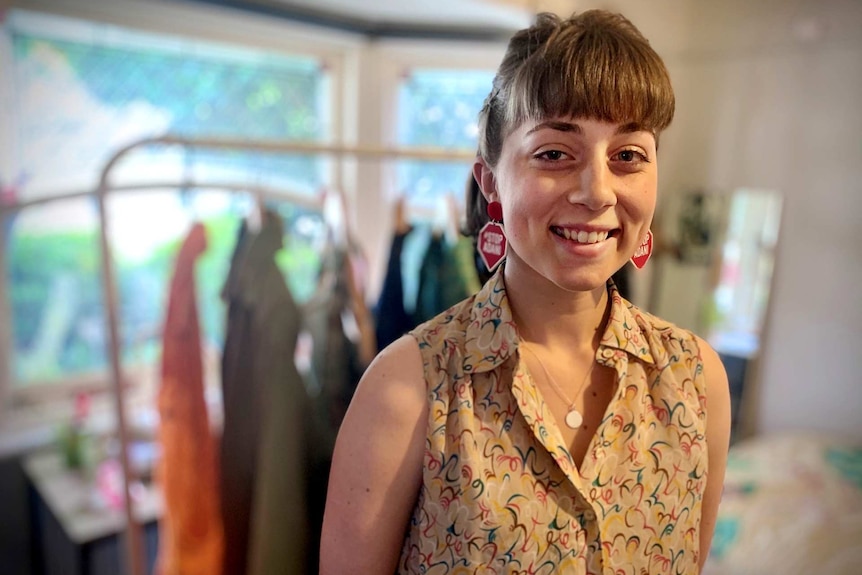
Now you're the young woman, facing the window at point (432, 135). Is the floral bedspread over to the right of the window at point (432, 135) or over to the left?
right

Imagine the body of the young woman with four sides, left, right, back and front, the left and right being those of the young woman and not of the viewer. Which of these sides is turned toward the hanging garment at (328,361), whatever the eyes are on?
back

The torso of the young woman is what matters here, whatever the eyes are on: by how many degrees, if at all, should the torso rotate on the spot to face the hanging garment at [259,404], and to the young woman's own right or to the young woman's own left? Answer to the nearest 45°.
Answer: approximately 180°

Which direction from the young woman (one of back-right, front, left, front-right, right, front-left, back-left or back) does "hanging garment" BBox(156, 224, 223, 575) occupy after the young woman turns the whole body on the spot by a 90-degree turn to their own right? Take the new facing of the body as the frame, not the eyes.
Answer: right

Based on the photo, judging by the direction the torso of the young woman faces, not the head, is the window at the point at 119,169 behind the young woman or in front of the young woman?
behind

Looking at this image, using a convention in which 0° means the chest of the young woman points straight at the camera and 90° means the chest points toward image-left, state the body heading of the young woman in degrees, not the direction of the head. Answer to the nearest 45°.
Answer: approximately 315°

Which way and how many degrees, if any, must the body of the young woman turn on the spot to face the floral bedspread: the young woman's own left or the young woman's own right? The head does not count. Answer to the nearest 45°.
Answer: approximately 90° to the young woman's own left

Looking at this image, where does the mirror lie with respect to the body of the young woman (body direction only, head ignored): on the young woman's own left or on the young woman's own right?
on the young woman's own left

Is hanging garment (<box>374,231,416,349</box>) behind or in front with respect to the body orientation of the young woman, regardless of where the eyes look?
behind

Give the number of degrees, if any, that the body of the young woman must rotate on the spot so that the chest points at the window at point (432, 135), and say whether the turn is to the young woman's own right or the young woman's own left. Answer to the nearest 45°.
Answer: approximately 135° to the young woman's own left

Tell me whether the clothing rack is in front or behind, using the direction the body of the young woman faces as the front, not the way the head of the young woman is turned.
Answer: behind
